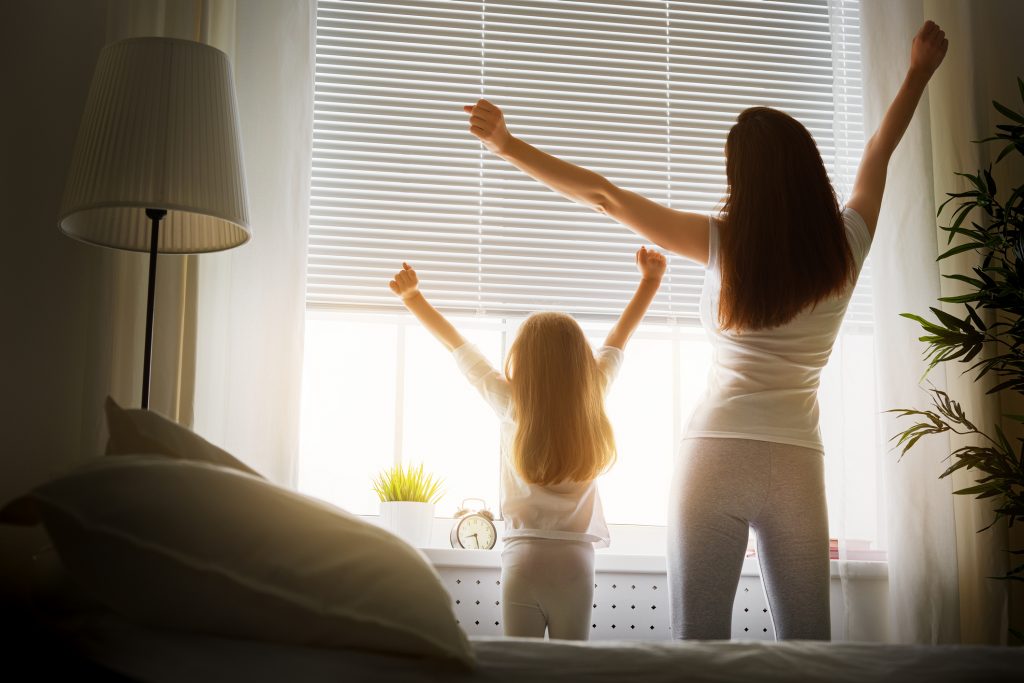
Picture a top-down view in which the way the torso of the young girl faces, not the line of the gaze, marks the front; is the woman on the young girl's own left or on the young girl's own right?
on the young girl's own right

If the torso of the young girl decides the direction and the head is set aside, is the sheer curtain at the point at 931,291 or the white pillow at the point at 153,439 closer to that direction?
the sheer curtain

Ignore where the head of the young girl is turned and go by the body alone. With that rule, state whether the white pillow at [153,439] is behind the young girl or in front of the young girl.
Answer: behind

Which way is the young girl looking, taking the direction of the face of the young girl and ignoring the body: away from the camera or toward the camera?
away from the camera

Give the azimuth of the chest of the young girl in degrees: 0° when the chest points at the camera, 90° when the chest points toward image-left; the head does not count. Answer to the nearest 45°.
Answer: approximately 180°

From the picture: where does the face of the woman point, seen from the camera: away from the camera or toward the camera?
away from the camera
